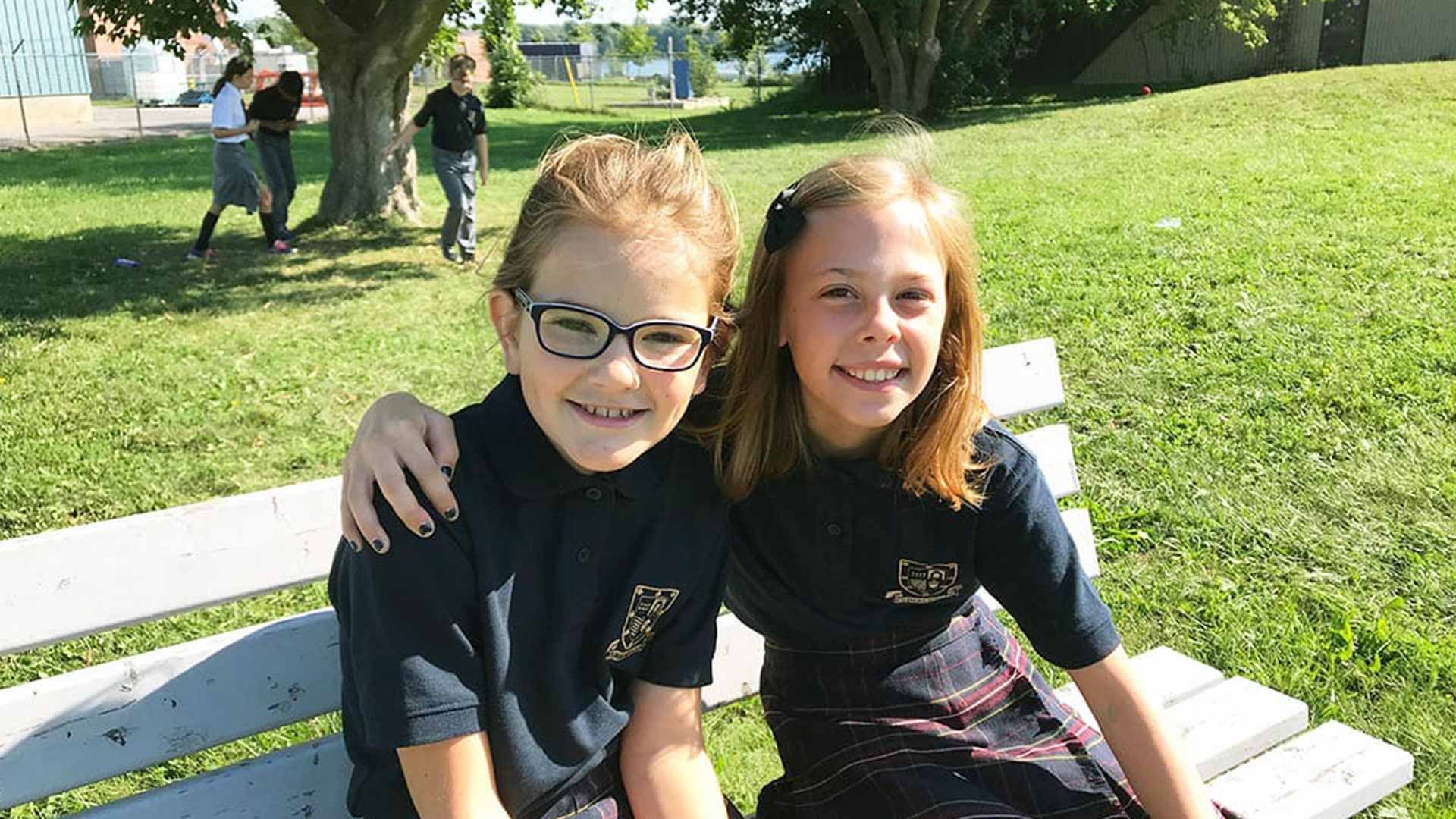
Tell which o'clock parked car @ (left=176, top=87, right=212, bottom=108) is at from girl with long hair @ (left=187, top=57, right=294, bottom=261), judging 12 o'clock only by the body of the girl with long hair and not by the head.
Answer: The parked car is roughly at 9 o'clock from the girl with long hair.

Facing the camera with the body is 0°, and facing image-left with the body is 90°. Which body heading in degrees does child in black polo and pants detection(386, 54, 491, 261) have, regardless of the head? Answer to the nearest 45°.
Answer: approximately 315°

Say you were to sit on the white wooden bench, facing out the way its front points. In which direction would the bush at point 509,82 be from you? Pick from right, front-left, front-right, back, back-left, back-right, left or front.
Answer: back-left

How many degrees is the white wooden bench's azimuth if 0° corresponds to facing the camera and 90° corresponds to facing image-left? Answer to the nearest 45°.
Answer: approximately 315°

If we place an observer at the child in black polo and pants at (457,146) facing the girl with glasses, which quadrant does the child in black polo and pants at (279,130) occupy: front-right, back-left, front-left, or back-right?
back-right

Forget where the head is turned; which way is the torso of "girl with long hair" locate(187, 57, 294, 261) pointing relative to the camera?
to the viewer's right
